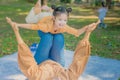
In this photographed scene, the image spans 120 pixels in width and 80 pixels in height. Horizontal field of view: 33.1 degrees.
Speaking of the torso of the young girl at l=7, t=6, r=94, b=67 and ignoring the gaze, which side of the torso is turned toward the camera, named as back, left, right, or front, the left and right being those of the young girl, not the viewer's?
front
